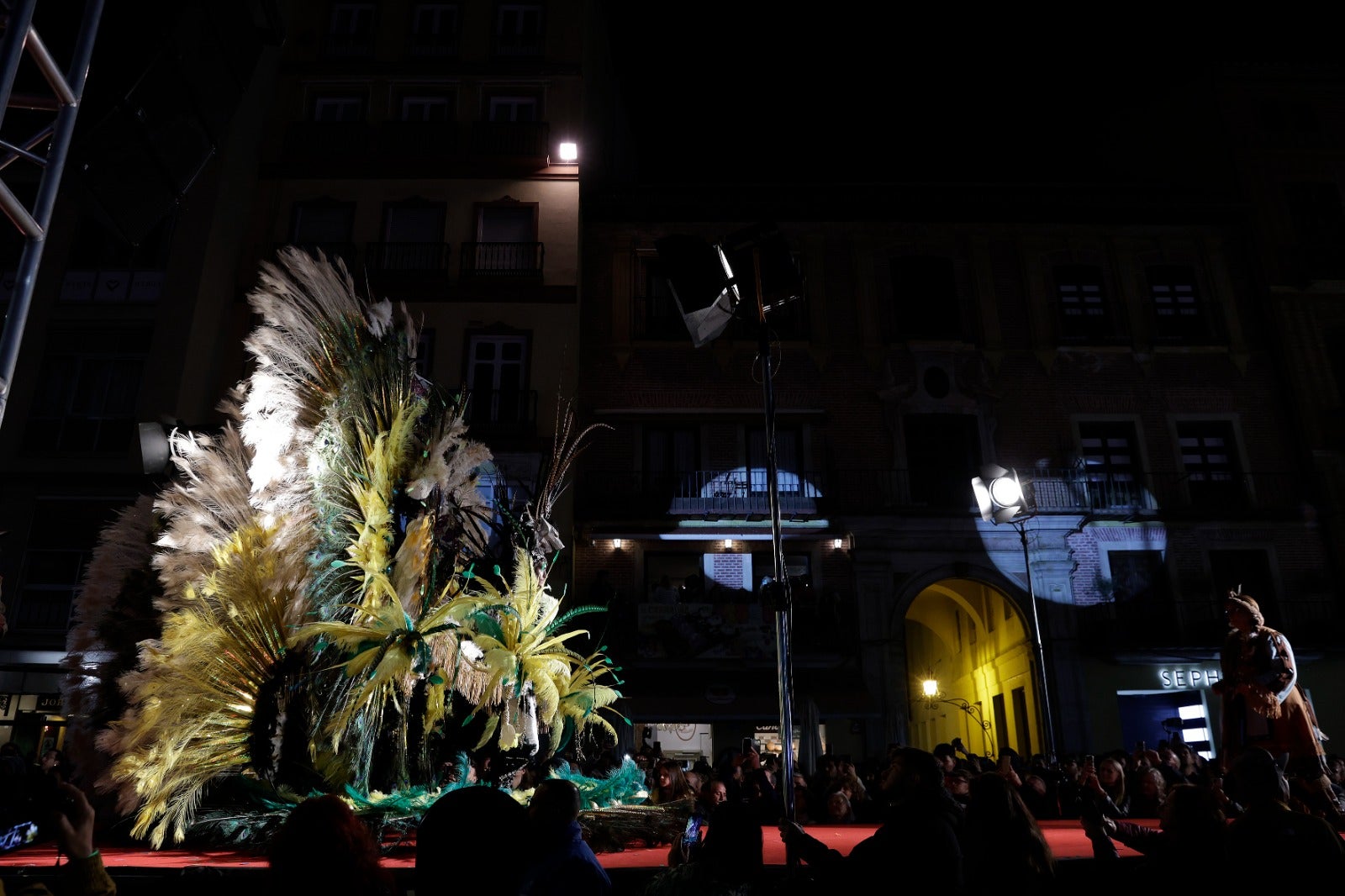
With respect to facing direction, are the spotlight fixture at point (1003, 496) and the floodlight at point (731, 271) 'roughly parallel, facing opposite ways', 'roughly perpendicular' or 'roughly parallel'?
roughly perpendicular

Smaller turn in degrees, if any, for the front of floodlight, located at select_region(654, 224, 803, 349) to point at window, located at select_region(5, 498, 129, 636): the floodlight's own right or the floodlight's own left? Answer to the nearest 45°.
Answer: approximately 45° to the floodlight's own right

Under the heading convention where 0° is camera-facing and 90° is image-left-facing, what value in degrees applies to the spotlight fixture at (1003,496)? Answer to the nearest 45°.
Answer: approximately 0°

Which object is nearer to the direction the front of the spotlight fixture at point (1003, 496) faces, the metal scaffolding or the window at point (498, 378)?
the metal scaffolding

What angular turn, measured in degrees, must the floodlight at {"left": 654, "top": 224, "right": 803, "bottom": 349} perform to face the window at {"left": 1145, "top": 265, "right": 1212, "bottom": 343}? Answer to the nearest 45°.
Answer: approximately 135° to its right

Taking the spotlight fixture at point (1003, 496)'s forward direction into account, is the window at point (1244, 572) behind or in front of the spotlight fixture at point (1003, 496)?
behind

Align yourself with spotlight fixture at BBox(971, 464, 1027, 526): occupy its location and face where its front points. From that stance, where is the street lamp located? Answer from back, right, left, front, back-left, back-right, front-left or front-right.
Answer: back

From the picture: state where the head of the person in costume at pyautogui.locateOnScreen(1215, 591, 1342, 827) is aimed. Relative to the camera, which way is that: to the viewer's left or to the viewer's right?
to the viewer's left

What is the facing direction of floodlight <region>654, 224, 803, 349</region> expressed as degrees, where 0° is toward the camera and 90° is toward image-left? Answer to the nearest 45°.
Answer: approximately 90°

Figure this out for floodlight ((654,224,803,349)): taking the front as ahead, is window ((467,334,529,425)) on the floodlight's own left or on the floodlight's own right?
on the floodlight's own right

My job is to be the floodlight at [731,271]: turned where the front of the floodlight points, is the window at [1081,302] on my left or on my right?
on my right
